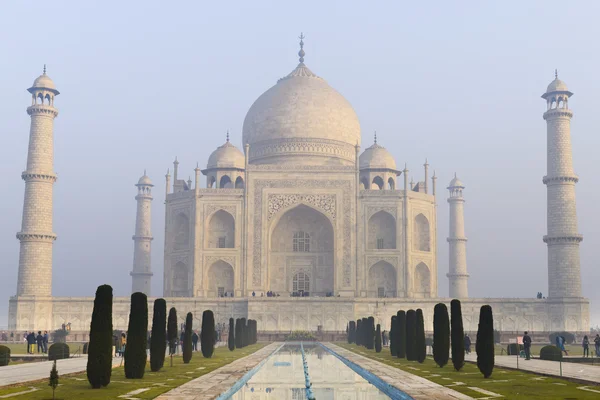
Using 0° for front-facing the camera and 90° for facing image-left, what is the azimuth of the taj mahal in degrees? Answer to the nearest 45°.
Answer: approximately 0°

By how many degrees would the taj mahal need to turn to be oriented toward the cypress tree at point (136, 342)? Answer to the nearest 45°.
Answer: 0° — it already faces it

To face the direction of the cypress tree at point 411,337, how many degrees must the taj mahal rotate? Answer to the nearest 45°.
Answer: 0° — it already faces it

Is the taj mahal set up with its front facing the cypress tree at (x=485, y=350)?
yes

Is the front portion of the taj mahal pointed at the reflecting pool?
yes

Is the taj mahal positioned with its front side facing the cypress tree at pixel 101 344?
yes

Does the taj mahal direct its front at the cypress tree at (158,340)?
yes
